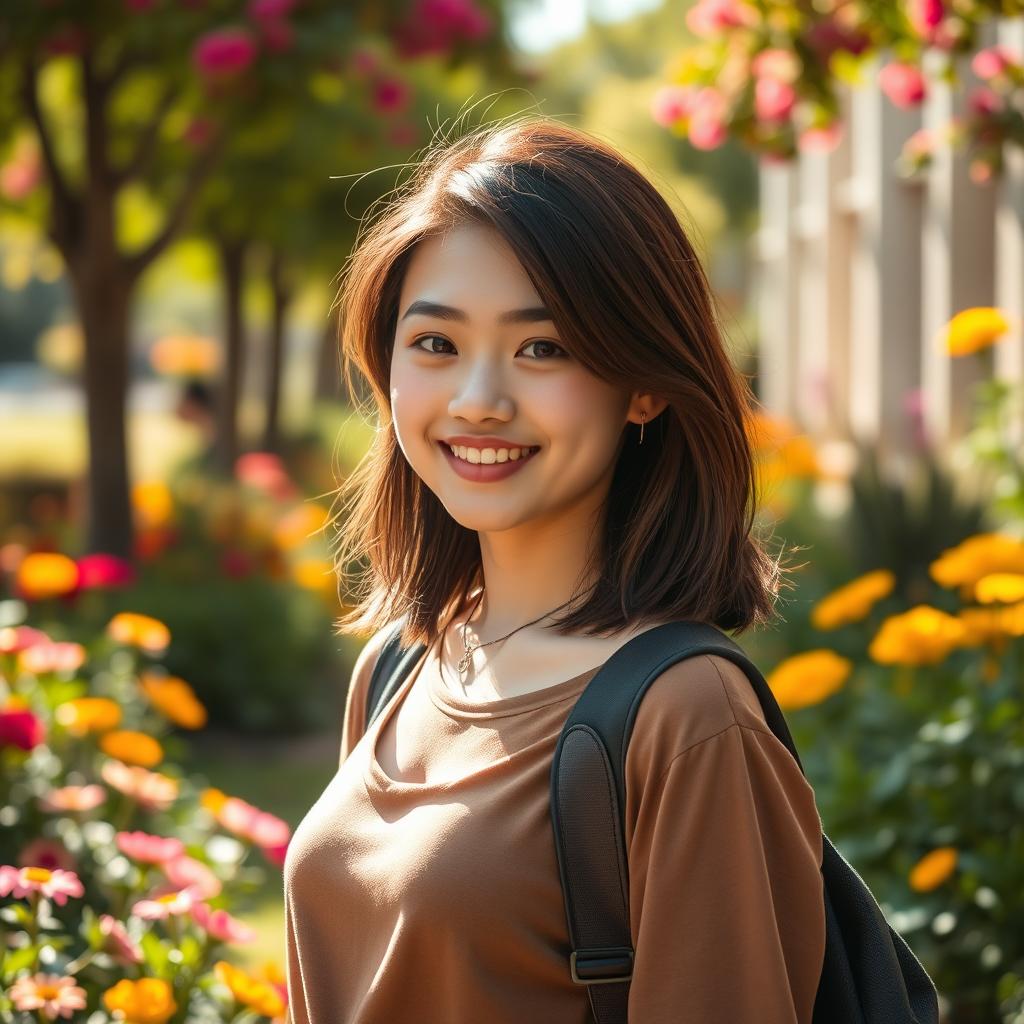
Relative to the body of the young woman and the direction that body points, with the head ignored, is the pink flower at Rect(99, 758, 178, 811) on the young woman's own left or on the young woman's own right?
on the young woman's own right

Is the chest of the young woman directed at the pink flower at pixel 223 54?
no

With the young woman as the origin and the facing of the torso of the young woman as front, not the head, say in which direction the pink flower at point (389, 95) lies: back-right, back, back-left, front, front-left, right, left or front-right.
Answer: back-right

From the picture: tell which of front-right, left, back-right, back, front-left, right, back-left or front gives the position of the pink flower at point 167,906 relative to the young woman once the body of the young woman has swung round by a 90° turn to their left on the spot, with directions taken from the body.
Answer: back

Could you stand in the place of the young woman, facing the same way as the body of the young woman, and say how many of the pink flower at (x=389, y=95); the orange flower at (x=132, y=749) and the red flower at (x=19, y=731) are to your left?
0

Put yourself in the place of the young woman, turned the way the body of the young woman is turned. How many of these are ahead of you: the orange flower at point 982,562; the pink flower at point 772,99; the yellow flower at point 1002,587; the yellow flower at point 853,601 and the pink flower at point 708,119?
0

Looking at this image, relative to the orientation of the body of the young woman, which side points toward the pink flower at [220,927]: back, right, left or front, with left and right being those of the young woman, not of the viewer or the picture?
right

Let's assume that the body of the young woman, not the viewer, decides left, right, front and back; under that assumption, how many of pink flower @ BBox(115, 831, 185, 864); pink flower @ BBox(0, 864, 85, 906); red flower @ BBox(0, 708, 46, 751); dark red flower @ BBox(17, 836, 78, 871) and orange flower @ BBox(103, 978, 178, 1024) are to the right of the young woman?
5

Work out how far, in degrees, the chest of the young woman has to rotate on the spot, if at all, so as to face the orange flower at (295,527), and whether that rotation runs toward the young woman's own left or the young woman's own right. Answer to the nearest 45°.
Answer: approximately 135° to the young woman's own right

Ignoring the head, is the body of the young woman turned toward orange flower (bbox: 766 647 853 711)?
no

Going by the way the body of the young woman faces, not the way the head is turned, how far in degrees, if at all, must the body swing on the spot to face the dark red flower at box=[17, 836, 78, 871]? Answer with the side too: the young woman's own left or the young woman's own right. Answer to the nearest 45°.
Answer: approximately 90° to the young woman's own right

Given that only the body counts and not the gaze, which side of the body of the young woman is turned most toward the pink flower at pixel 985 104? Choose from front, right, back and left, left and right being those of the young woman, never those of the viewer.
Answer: back

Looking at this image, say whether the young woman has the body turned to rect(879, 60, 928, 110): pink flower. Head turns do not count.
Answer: no

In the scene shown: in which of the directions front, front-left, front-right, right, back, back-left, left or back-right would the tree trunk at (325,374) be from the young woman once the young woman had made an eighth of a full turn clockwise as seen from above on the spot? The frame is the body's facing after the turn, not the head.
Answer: right

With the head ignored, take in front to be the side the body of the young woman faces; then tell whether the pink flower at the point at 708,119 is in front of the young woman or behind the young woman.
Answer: behind
